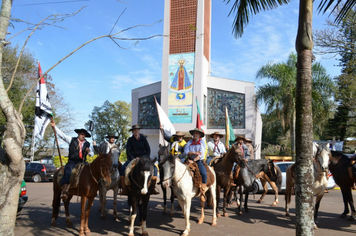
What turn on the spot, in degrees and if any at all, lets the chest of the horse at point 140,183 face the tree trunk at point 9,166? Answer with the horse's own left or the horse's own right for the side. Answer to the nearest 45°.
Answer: approximately 45° to the horse's own right

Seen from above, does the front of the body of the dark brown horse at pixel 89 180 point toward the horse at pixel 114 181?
no

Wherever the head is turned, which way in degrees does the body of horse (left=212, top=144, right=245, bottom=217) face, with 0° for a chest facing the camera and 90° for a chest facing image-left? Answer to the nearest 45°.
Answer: approximately 315°

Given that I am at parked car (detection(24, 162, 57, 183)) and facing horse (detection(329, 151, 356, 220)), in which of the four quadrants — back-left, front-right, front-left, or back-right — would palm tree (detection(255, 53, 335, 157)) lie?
front-left

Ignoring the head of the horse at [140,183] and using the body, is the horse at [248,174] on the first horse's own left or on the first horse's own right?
on the first horse's own left

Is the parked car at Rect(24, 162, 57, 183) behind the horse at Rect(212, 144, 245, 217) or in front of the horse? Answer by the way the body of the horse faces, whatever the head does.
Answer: behind

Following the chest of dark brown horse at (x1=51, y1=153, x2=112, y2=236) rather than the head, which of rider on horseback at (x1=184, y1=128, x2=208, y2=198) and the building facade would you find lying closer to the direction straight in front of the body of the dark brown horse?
the rider on horseback

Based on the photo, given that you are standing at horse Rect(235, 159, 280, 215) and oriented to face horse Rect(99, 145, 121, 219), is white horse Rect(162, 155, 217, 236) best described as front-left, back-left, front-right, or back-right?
front-left

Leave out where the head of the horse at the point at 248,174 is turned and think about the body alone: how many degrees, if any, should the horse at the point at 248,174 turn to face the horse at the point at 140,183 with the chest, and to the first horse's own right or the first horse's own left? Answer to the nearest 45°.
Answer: approximately 90° to the first horse's own right

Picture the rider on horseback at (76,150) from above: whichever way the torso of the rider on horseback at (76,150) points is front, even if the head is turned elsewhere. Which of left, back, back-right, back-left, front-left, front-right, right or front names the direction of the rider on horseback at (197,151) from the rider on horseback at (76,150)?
front-left

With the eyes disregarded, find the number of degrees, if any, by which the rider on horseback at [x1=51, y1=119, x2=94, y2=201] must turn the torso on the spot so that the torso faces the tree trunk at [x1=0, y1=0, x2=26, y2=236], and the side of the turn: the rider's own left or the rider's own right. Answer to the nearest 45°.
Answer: approximately 45° to the rider's own right

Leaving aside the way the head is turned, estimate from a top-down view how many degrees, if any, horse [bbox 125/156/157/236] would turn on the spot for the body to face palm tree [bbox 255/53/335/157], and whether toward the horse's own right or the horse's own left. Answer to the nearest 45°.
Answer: approximately 135° to the horse's own left
